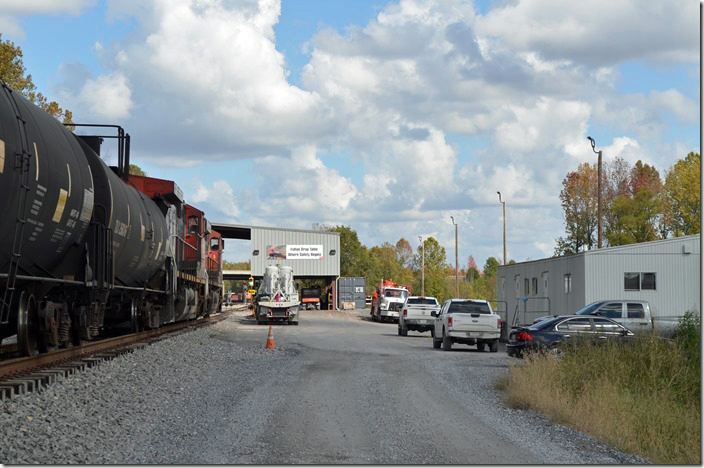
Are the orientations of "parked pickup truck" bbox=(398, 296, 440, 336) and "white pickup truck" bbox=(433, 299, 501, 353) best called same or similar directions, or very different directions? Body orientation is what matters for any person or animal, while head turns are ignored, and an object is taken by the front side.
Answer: same or similar directions
